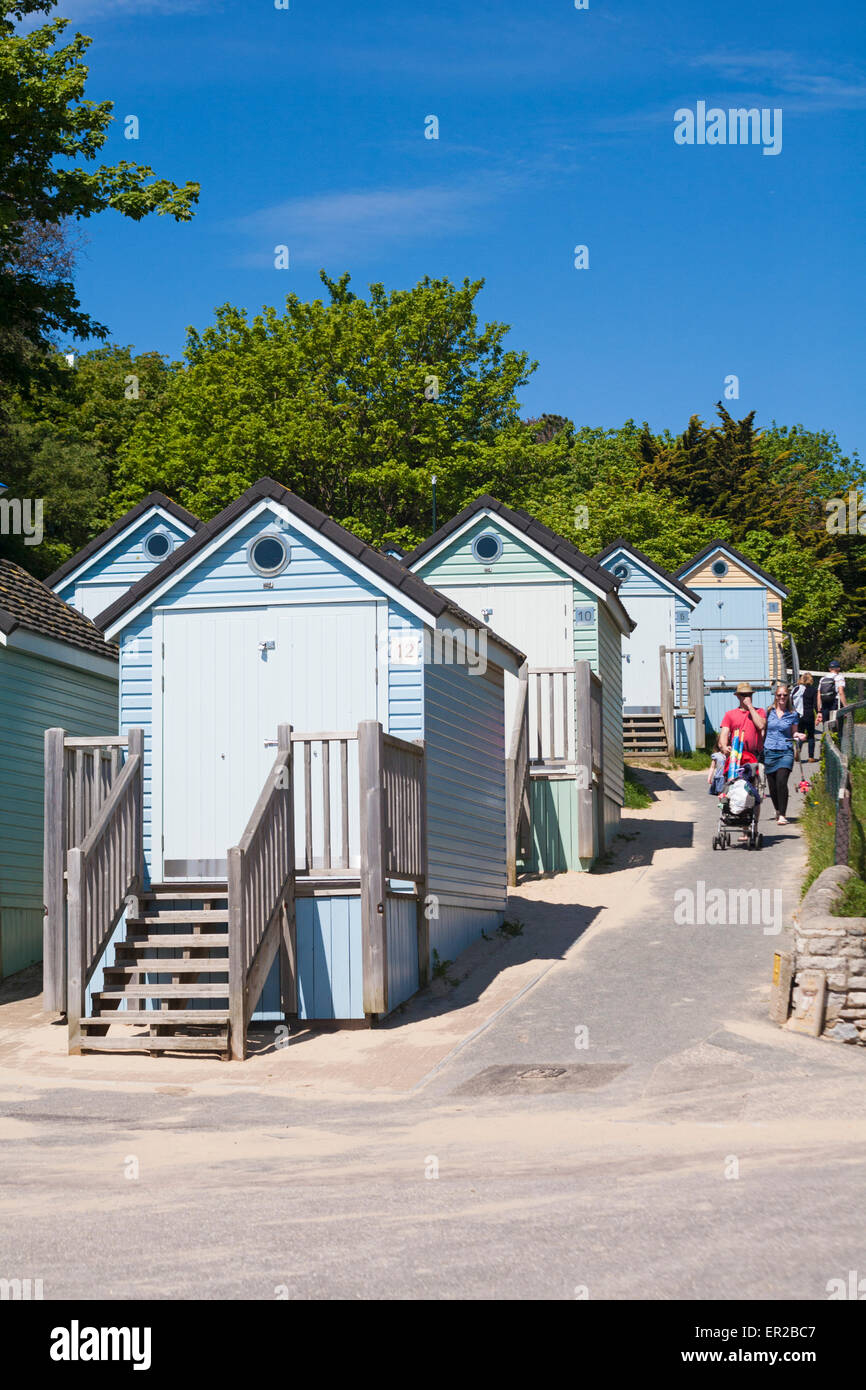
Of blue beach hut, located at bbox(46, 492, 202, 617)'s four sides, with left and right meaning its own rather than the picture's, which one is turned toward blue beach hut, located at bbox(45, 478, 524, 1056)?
front

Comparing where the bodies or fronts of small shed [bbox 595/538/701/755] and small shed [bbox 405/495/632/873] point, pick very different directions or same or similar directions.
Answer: same or similar directions

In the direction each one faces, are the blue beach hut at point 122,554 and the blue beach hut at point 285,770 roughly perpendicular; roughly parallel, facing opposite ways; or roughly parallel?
roughly parallel

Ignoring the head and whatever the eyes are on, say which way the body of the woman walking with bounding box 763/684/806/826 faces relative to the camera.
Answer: toward the camera

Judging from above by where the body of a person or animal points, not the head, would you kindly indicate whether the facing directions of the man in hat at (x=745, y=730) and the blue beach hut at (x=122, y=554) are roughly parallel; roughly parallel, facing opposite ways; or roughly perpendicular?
roughly parallel

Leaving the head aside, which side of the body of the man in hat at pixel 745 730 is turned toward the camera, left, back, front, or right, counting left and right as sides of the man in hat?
front

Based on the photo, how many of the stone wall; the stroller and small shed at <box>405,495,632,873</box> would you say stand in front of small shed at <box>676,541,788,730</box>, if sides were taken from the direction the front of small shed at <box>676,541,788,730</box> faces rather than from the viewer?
3

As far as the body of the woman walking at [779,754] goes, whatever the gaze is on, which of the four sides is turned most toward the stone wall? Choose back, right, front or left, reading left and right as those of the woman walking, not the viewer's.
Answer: front

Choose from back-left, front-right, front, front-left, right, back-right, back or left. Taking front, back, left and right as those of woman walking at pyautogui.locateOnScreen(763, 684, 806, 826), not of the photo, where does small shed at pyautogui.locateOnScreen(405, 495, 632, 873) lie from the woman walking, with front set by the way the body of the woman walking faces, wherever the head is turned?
right

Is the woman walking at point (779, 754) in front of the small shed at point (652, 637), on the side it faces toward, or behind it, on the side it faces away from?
in front

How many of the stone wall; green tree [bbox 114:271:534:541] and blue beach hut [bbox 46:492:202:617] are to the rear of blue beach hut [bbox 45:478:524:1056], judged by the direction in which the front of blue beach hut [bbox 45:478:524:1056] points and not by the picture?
2

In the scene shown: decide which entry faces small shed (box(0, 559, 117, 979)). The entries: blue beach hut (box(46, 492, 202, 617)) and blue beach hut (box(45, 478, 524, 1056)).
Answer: blue beach hut (box(46, 492, 202, 617))

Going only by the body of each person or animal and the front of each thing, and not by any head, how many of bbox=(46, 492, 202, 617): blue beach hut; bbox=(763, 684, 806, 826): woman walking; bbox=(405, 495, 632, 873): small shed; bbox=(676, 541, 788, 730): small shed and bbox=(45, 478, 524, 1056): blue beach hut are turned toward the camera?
5
